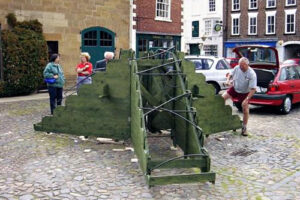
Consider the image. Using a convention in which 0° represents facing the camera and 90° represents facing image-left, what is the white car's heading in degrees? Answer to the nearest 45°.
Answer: approximately 90°

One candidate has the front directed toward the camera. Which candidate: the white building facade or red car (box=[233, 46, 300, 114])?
the white building facade

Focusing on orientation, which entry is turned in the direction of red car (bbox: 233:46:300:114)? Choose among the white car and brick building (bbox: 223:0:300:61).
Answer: the brick building

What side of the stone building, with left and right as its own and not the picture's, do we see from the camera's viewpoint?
front

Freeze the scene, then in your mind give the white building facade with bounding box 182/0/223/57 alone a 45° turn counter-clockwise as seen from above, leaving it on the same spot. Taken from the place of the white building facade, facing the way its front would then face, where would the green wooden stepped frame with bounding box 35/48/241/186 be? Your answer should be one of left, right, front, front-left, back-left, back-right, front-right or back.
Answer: front-right

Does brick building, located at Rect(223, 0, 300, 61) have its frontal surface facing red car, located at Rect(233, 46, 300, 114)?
yes

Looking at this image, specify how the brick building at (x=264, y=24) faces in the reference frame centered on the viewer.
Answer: facing the viewer

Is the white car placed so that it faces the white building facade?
no

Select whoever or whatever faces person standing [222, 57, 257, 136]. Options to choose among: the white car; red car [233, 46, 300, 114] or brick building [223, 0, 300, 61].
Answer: the brick building

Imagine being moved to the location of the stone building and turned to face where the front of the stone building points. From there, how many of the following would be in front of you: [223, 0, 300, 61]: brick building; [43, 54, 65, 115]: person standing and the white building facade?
1

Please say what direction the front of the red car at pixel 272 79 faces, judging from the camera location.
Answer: facing away from the viewer and to the right of the viewer

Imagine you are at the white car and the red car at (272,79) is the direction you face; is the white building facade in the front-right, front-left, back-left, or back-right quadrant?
back-left

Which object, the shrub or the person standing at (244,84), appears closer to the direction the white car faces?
the shrub

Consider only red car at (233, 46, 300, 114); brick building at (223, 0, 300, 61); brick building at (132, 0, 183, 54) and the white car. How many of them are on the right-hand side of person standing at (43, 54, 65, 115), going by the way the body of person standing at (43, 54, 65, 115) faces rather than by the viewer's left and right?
0

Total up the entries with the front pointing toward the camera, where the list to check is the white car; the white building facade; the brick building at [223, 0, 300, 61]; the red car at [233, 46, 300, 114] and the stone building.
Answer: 3
